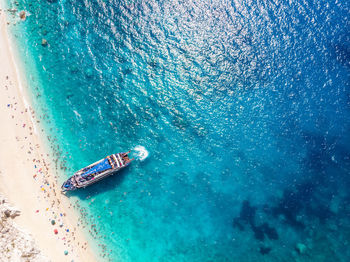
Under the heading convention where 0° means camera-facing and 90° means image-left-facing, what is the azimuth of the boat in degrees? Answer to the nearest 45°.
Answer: approximately 45°

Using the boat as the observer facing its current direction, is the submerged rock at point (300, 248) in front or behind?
behind
